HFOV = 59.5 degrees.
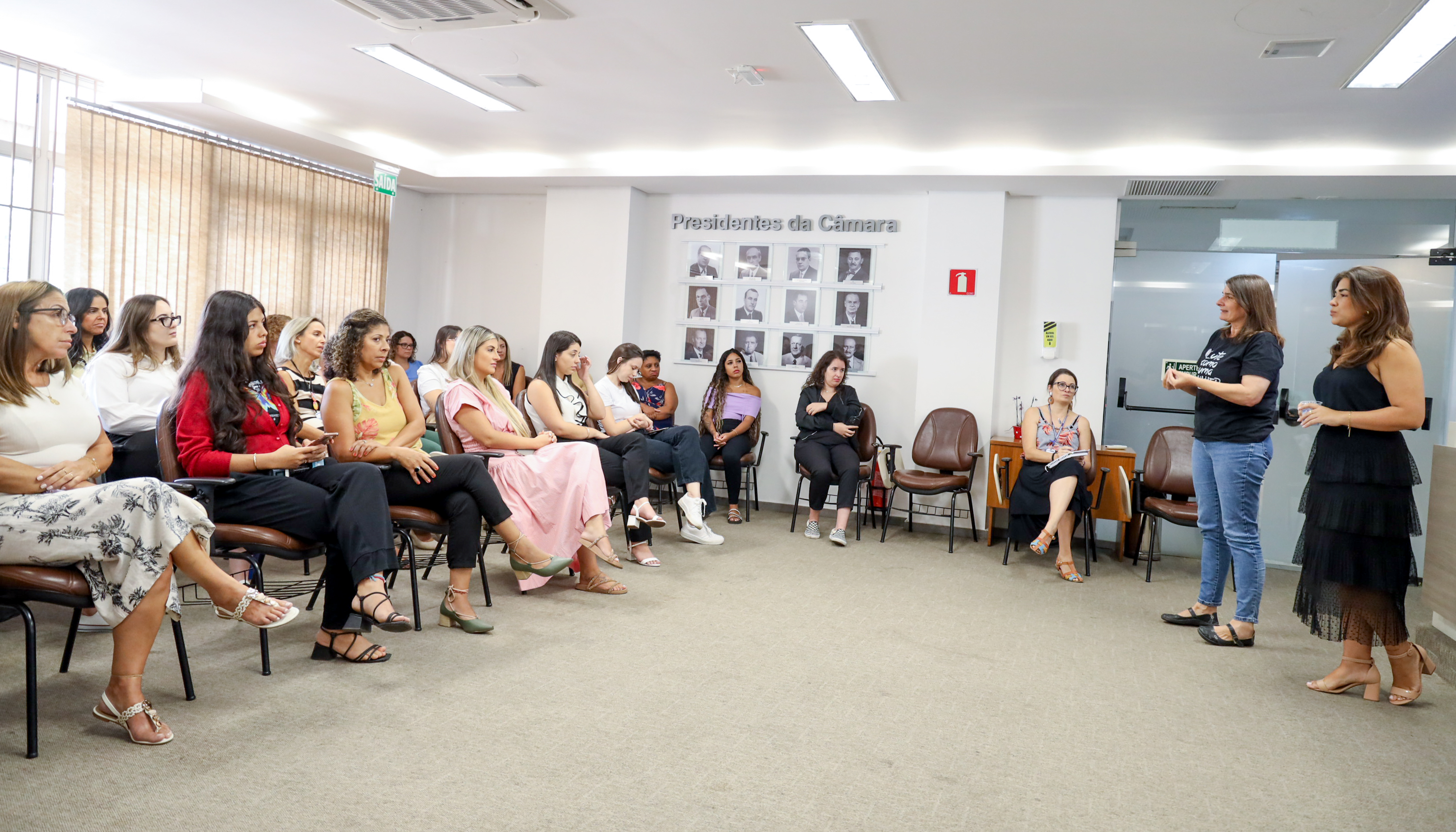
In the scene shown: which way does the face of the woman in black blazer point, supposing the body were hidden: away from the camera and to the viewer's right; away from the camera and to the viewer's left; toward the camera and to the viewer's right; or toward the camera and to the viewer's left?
toward the camera and to the viewer's right

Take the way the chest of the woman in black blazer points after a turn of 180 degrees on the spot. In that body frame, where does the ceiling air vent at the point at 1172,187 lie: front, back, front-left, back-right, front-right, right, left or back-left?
right

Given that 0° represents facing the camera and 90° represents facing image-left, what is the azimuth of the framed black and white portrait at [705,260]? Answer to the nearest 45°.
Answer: approximately 0°

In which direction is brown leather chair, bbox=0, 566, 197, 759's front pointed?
to the viewer's right

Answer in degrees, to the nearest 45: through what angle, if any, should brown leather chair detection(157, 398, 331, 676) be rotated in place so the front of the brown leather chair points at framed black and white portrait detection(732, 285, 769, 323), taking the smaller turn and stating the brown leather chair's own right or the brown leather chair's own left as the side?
approximately 45° to the brown leather chair's own left

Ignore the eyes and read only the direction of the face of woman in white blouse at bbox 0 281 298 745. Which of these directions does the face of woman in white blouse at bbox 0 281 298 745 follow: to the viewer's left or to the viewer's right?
to the viewer's right

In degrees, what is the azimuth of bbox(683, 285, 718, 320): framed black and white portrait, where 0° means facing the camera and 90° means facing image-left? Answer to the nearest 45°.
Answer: approximately 0°

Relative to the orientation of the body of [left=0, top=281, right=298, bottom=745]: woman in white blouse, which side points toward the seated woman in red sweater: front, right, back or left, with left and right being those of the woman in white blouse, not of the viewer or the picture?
left

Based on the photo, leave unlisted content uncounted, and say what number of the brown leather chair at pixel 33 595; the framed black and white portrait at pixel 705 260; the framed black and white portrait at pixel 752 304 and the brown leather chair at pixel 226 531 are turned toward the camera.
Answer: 2
